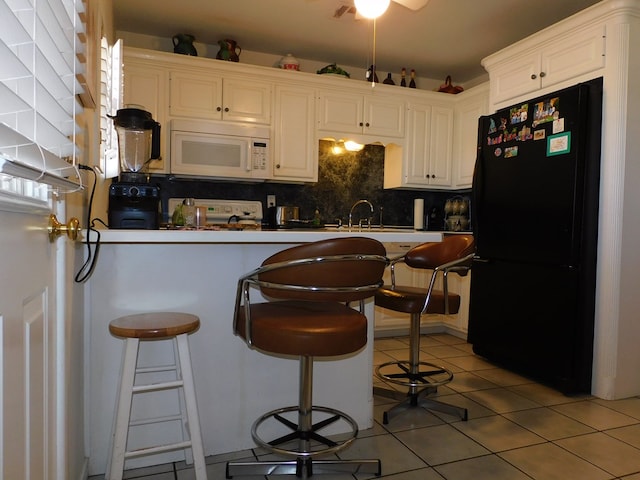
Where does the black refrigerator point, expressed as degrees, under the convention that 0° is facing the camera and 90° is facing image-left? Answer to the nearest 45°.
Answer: approximately 45°

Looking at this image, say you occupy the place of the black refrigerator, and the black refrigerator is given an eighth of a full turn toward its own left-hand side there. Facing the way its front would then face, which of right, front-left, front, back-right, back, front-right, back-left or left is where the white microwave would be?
right

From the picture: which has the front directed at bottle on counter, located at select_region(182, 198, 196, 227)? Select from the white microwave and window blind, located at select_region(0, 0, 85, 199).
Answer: the white microwave

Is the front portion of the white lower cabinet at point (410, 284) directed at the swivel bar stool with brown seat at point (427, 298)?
yes

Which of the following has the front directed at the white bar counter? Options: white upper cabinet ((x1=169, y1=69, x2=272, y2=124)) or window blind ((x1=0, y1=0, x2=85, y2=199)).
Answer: the white upper cabinet

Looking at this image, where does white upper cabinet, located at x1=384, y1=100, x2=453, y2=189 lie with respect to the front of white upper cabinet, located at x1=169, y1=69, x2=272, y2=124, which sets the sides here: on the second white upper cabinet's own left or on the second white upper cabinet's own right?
on the second white upper cabinet's own left

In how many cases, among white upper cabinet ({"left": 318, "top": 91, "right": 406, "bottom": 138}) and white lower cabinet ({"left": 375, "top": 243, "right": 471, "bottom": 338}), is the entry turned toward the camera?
2

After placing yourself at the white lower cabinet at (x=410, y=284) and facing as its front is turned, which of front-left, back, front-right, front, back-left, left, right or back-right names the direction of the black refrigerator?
front-left

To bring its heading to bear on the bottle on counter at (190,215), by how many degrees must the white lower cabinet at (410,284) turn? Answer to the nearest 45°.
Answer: approximately 45° to its right

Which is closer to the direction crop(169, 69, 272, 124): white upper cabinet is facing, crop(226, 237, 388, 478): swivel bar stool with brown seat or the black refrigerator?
the swivel bar stool with brown seat

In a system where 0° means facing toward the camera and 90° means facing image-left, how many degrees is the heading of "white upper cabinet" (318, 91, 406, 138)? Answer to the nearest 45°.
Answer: approximately 0°

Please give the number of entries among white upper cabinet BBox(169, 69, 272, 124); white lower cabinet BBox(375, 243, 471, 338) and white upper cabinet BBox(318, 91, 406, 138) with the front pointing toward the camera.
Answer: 3

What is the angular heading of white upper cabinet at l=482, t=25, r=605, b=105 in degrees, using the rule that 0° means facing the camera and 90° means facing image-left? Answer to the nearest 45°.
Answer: approximately 45°
